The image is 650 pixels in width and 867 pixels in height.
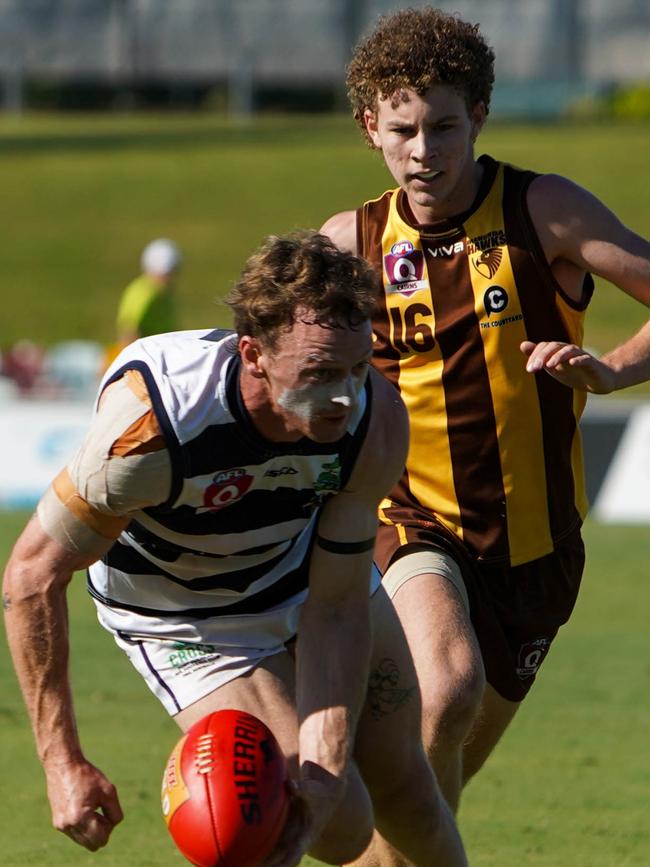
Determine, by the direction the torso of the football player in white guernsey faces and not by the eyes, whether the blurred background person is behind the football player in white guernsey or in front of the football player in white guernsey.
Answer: behind
